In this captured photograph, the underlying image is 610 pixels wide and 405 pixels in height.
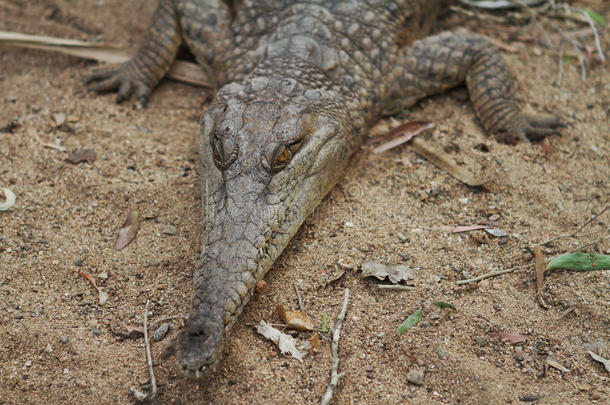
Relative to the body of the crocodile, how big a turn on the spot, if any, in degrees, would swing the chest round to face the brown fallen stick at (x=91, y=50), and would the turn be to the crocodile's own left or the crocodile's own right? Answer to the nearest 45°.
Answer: approximately 135° to the crocodile's own right

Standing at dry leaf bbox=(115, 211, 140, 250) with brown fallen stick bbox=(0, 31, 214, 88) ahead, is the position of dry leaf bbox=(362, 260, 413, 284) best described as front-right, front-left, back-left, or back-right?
back-right

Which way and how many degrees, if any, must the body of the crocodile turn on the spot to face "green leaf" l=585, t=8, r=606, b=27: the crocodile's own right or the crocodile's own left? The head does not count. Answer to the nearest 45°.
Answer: approximately 135° to the crocodile's own left

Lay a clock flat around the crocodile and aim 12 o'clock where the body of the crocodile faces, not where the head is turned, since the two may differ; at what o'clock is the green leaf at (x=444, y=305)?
The green leaf is roughly at 11 o'clock from the crocodile.

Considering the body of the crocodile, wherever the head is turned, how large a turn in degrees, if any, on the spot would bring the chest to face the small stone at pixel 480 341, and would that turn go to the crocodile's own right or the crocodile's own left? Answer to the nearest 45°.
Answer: approximately 45° to the crocodile's own left

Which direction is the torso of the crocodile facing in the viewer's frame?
toward the camera

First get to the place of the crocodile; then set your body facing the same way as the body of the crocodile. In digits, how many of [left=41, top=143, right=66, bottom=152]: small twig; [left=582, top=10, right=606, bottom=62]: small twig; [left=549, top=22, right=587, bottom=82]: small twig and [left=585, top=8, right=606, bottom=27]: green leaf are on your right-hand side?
1

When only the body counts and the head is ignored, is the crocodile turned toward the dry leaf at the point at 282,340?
yes

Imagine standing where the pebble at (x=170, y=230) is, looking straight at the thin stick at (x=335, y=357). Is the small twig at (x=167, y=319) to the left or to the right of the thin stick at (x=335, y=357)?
right

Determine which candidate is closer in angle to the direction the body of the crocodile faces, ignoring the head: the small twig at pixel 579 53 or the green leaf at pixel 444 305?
the green leaf

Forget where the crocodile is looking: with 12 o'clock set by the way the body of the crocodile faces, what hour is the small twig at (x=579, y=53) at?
The small twig is roughly at 8 o'clock from the crocodile.
